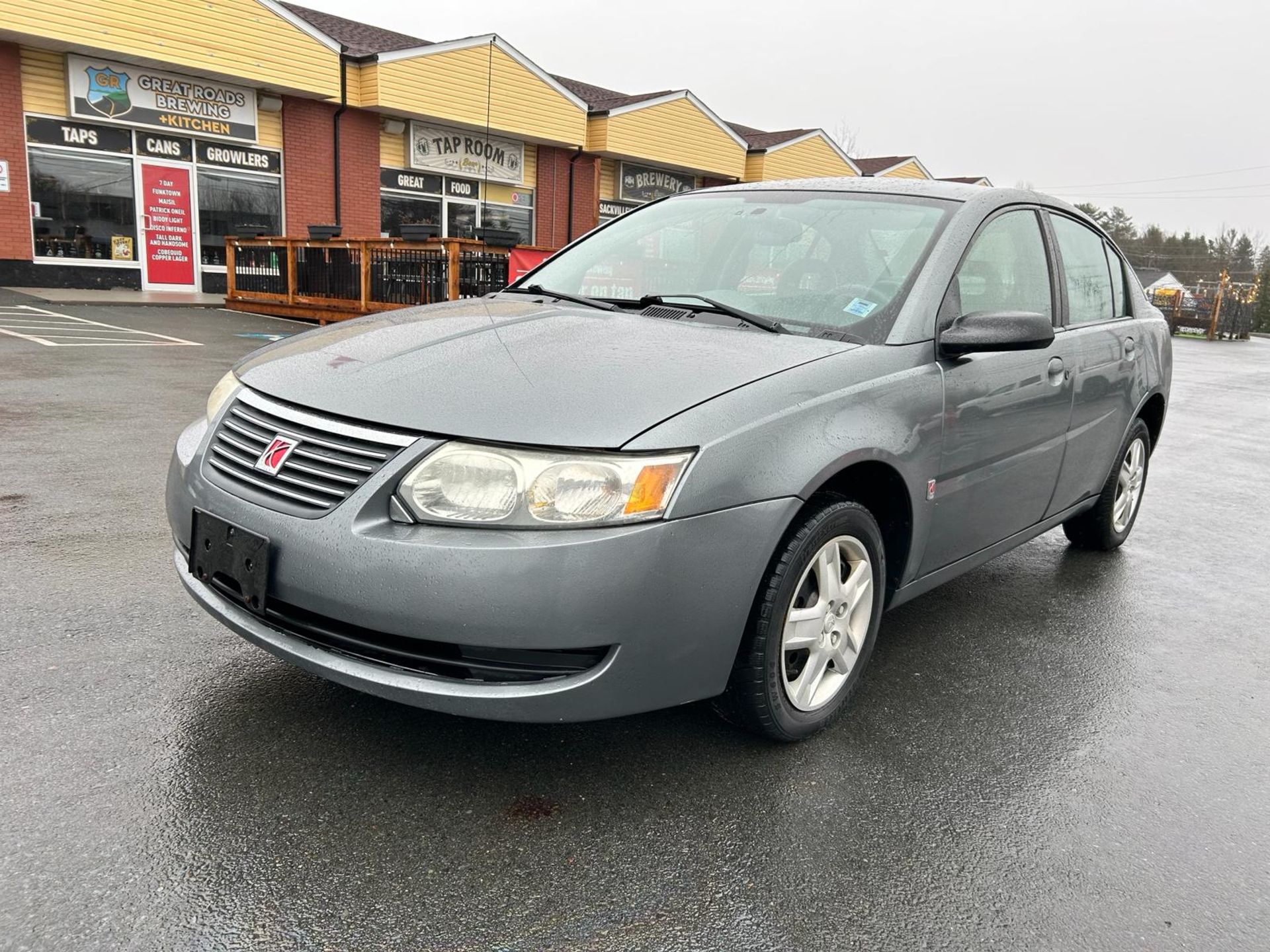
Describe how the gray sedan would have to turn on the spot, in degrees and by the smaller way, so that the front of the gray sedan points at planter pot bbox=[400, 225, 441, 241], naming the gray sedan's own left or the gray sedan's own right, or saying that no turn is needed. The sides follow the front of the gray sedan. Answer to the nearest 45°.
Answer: approximately 135° to the gray sedan's own right

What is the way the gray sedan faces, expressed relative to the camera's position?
facing the viewer and to the left of the viewer

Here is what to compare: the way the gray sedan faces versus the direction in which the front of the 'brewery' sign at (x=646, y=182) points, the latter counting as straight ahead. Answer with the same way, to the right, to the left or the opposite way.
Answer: to the right

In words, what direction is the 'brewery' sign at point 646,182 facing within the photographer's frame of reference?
facing the viewer and to the right of the viewer

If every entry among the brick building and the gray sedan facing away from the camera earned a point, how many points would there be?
0

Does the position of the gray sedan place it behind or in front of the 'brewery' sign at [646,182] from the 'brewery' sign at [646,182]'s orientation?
in front

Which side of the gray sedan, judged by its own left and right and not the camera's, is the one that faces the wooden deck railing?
right

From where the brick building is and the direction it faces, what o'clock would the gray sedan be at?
The gray sedan is roughly at 1 o'clock from the brick building.

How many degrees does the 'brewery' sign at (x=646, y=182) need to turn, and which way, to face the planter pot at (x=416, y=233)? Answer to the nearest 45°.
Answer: approximately 45° to its right

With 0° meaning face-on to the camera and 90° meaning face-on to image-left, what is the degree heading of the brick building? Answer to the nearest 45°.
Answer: approximately 315°

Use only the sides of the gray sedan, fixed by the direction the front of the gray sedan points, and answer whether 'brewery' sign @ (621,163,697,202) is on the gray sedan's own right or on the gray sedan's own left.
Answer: on the gray sedan's own right

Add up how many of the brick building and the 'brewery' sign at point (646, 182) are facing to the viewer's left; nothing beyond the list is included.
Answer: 0
